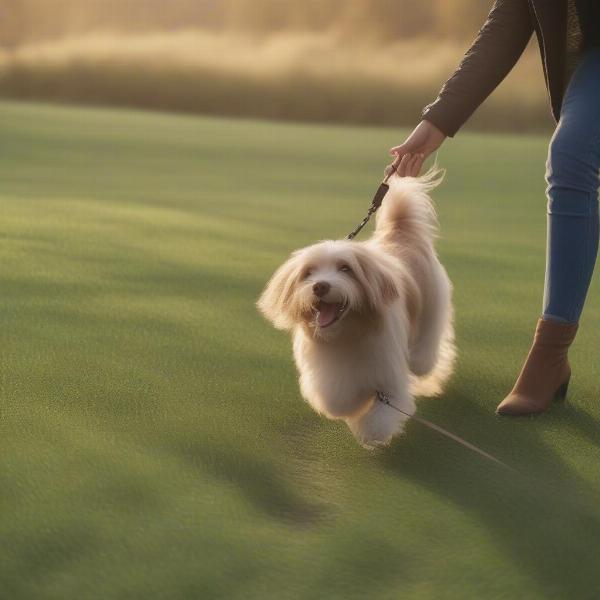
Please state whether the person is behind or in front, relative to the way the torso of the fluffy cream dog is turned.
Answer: behind

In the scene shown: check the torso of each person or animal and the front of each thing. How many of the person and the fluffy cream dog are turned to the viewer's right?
0

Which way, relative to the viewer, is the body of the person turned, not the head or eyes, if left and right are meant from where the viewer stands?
facing the viewer and to the left of the viewer

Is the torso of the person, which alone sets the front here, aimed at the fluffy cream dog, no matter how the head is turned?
yes
